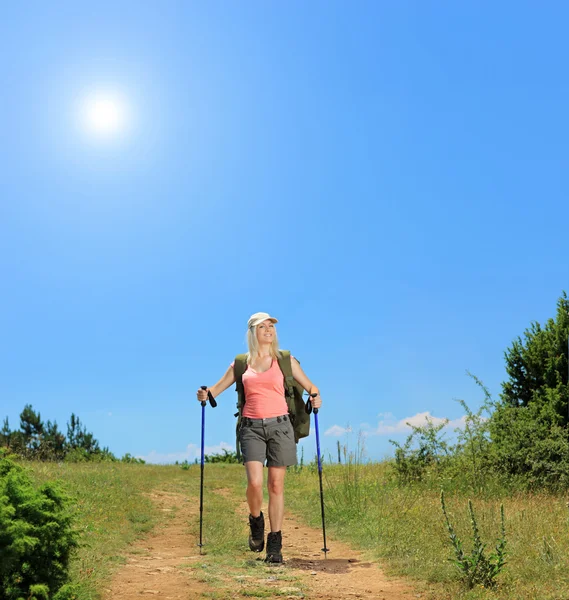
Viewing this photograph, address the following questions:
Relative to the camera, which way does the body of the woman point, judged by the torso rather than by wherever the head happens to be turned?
toward the camera

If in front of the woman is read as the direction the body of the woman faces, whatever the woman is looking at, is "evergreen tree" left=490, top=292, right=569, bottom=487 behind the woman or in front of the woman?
behind

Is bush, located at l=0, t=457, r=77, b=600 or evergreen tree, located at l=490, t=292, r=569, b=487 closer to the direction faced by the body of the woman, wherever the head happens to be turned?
the bush

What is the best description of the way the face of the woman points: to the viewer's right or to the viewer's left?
to the viewer's right

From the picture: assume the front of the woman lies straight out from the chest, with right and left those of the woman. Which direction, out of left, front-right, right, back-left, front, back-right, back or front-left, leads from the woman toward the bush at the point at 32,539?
front-right
